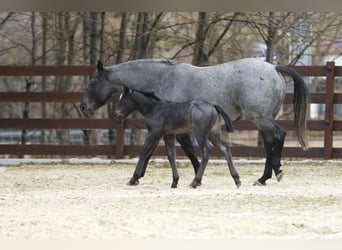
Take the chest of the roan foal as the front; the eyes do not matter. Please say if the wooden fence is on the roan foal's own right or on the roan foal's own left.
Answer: on the roan foal's own right

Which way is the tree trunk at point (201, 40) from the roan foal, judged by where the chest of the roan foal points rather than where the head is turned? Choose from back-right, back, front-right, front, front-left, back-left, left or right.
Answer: right

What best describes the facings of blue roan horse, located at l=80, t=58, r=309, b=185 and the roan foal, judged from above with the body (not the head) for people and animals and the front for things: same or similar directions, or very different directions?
same or similar directions

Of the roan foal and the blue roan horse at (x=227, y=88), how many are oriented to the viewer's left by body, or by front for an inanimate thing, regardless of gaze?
2

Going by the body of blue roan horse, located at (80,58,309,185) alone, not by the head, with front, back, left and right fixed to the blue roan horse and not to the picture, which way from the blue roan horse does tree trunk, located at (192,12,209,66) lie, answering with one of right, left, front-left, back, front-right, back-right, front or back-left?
right

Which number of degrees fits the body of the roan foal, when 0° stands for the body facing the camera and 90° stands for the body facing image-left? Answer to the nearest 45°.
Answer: approximately 90°

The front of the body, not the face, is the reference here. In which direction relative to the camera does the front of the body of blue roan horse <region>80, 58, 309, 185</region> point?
to the viewer's left
